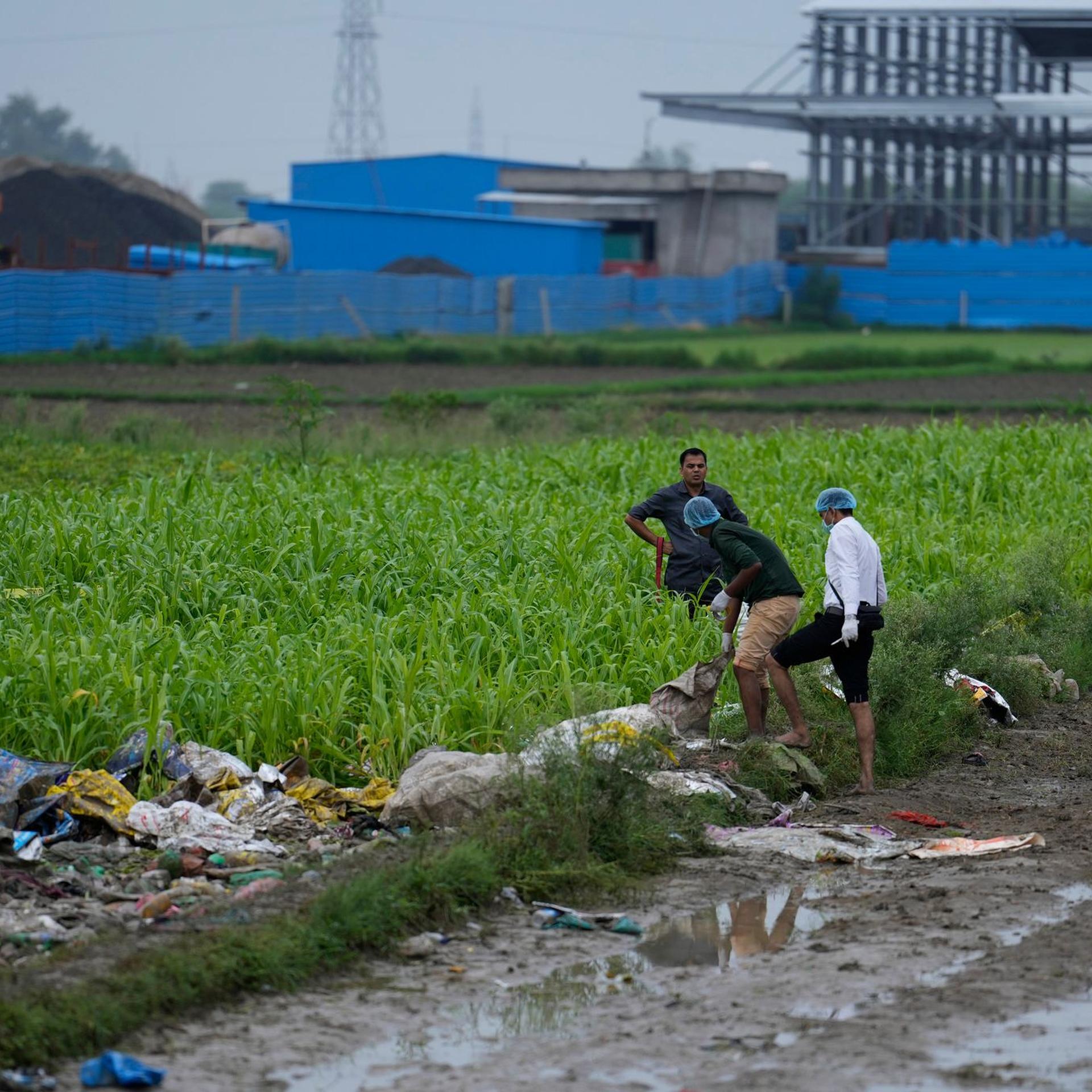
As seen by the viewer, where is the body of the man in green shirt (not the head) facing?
to the viewer's left

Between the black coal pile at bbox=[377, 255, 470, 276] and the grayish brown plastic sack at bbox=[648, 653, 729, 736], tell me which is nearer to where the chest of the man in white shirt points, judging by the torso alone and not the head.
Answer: the grayish brown plastic sack

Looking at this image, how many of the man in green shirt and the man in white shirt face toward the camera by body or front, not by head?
0

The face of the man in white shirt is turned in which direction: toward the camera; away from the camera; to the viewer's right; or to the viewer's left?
to the viewer's left

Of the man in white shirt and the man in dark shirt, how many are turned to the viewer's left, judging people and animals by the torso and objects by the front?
1

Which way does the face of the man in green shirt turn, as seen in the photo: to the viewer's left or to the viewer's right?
to the viewer's left

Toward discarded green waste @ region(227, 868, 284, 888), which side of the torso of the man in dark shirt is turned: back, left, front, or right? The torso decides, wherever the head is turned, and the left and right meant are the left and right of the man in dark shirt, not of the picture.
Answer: front

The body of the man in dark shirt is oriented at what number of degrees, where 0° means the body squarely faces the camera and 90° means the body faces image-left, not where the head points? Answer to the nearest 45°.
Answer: approximately 0°

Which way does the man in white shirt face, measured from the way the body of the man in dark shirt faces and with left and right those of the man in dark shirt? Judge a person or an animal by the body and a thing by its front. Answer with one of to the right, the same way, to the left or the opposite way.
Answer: to the right

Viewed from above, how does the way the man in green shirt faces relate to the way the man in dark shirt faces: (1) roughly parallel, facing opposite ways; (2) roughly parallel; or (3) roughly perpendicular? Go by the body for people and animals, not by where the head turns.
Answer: roughly perpendicular

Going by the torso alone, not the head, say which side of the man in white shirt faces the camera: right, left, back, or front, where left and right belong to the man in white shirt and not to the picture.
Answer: left

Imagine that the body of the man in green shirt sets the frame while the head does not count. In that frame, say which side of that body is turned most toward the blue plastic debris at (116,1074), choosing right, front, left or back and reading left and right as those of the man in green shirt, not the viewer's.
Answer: left

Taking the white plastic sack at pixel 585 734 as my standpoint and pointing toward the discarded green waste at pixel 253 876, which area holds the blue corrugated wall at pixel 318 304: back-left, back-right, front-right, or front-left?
back-right

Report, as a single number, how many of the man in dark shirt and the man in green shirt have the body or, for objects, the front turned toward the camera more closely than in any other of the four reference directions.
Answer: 1
